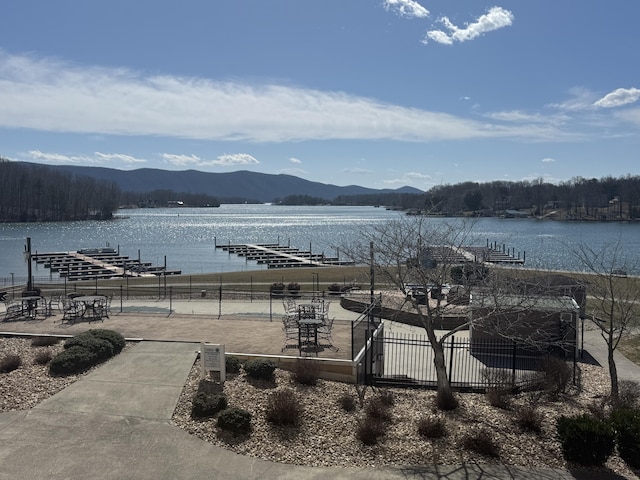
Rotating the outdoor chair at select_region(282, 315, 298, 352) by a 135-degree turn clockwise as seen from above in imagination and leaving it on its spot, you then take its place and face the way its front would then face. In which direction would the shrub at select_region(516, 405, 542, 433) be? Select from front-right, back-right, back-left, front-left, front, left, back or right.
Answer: front-left

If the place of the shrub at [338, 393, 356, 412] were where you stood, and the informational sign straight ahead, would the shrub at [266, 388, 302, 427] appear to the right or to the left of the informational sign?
left

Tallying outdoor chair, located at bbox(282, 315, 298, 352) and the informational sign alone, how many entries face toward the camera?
1

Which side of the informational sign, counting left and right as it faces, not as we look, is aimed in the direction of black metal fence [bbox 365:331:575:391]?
left

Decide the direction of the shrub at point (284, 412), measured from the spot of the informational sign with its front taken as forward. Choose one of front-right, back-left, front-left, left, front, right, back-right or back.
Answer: front-left

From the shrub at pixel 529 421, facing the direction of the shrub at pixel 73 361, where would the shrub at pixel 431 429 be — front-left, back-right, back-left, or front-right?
front-left

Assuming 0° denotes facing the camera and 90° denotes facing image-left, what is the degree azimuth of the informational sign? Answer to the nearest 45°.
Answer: approximately 0°

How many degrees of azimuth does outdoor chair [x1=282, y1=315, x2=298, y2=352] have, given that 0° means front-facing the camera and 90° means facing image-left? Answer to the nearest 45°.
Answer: approximately 225°

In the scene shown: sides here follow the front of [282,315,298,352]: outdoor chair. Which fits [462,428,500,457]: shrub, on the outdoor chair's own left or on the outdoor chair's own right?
on the outdoor chair's own right

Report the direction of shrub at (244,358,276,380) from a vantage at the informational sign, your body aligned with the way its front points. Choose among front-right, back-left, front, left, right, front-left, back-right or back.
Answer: left

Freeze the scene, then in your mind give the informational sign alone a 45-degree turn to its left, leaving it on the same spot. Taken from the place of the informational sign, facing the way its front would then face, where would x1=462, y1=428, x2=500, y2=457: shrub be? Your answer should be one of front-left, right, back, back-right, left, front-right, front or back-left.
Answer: front

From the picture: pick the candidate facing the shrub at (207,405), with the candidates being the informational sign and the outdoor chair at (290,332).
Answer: the informational sign

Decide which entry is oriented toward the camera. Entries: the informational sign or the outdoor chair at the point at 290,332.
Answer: the informational sign

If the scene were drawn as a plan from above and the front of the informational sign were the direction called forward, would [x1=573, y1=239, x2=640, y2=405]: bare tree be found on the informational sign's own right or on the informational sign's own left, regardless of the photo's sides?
on the informational sign's own left

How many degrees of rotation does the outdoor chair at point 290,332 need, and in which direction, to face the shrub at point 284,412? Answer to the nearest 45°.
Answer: approximately 135° to its right

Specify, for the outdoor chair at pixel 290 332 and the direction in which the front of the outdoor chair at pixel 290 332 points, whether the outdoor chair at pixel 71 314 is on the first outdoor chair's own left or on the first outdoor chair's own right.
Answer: on the first outdoor chair's own left

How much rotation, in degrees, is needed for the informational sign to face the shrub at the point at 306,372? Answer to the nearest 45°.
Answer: approximately 90° to its left
